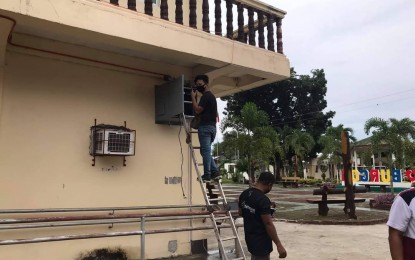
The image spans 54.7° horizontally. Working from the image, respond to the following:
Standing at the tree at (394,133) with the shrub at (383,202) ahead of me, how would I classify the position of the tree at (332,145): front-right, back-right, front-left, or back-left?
back-right

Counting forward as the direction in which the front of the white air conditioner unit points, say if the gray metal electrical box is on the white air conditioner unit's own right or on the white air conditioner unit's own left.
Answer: on the white air conditioner unit's own left

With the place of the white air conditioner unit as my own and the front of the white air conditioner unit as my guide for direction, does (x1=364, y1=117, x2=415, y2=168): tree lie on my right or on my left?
on my left

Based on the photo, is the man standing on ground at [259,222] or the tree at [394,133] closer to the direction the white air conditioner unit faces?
the man standing on ground

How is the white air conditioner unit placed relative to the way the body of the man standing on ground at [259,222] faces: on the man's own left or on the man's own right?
on the man's own left

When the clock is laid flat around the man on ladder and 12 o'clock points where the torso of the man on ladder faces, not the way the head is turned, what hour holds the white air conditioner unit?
The white air conditioner unit is roughly at 12 o'clock from the man on ladder.

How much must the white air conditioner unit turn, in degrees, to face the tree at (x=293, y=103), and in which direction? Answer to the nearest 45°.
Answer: approximately 90° to its left

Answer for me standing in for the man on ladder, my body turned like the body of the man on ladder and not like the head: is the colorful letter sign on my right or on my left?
on my right

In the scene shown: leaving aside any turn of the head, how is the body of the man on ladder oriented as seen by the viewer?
to the viewer's left
